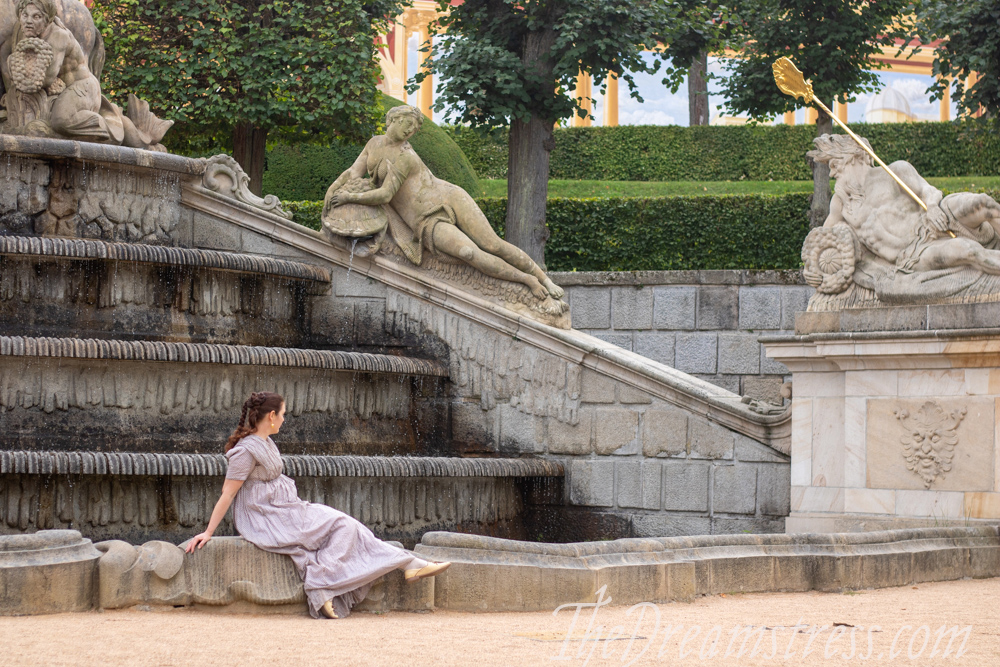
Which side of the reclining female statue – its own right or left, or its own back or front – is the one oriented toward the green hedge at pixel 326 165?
back

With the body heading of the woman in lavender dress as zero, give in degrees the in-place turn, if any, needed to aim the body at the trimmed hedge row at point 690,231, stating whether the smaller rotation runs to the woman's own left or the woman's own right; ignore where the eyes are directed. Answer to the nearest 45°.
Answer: approximately 45° to the woman's own left

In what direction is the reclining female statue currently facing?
toward the camera

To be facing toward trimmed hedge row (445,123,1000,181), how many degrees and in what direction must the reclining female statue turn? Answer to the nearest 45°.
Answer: approximately 180°

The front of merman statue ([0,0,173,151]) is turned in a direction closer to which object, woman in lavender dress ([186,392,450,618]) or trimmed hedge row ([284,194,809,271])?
the woman in lavender dress

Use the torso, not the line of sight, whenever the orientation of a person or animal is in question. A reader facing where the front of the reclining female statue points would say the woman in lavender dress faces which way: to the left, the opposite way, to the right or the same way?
to the left

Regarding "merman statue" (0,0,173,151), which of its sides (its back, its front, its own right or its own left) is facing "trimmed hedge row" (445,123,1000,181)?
back

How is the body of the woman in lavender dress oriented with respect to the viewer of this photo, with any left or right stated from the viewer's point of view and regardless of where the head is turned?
facing to the right of the viewer

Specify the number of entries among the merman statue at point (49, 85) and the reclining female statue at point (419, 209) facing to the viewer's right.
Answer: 0

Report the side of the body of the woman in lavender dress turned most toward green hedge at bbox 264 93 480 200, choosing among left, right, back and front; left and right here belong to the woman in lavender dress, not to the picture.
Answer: left

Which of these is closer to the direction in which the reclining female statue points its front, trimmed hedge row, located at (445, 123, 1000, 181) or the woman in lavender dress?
the woman in lavender dress

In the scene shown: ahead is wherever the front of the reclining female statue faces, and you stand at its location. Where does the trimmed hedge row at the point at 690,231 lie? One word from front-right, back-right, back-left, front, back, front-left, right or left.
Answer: back-left

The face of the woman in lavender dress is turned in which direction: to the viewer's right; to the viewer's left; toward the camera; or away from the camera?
to the viewer's right
